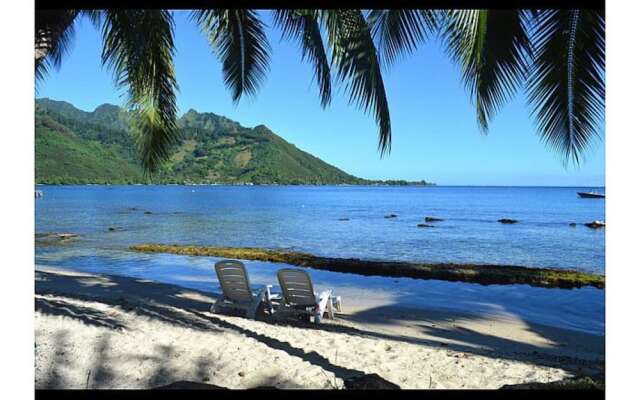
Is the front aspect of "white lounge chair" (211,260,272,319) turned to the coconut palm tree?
no

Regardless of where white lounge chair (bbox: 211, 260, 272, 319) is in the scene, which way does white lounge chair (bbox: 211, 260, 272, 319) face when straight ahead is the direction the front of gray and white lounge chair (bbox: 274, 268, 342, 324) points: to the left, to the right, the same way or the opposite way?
the same way

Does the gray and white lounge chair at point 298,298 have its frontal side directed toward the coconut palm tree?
no

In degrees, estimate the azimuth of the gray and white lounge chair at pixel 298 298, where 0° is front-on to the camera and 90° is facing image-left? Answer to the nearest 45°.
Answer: approximately 225°

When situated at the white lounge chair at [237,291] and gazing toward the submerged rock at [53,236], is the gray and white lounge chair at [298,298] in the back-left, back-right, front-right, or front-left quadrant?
back-right

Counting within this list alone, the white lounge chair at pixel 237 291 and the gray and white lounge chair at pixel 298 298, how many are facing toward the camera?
0

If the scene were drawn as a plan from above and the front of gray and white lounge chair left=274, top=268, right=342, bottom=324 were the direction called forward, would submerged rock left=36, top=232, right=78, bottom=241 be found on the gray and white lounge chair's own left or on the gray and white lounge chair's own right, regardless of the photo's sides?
on the gray and white lounge chair's own left

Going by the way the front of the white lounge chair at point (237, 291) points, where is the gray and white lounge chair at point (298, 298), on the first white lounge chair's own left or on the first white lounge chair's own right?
on the first white lounge chair's own right

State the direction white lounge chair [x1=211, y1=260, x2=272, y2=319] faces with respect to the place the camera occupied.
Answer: facing away from the viewer and to the right of the viewer

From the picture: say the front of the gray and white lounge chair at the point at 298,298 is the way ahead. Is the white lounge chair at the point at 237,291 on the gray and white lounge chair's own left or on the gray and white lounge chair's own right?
on the gray and white lounge chair's own left
